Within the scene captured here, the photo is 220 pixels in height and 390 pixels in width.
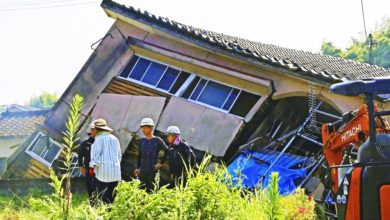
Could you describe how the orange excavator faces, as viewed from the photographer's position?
facing away from the viewer and to the left of the viewer

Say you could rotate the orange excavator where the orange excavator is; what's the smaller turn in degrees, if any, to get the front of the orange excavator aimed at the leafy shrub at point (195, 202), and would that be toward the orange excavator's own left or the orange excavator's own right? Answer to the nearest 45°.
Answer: approximately 90° to the orange excavator's own left

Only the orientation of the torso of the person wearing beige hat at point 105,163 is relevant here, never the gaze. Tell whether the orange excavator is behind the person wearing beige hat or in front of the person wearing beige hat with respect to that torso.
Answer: behind

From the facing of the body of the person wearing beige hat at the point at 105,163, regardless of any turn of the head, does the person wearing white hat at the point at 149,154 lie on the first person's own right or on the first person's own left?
on the first person's own right

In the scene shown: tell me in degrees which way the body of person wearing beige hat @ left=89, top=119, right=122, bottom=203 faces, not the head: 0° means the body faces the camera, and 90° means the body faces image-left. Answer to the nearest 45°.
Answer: approximately 135°

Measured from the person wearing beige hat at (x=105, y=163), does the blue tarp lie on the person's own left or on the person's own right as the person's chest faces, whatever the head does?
on the person's own right
